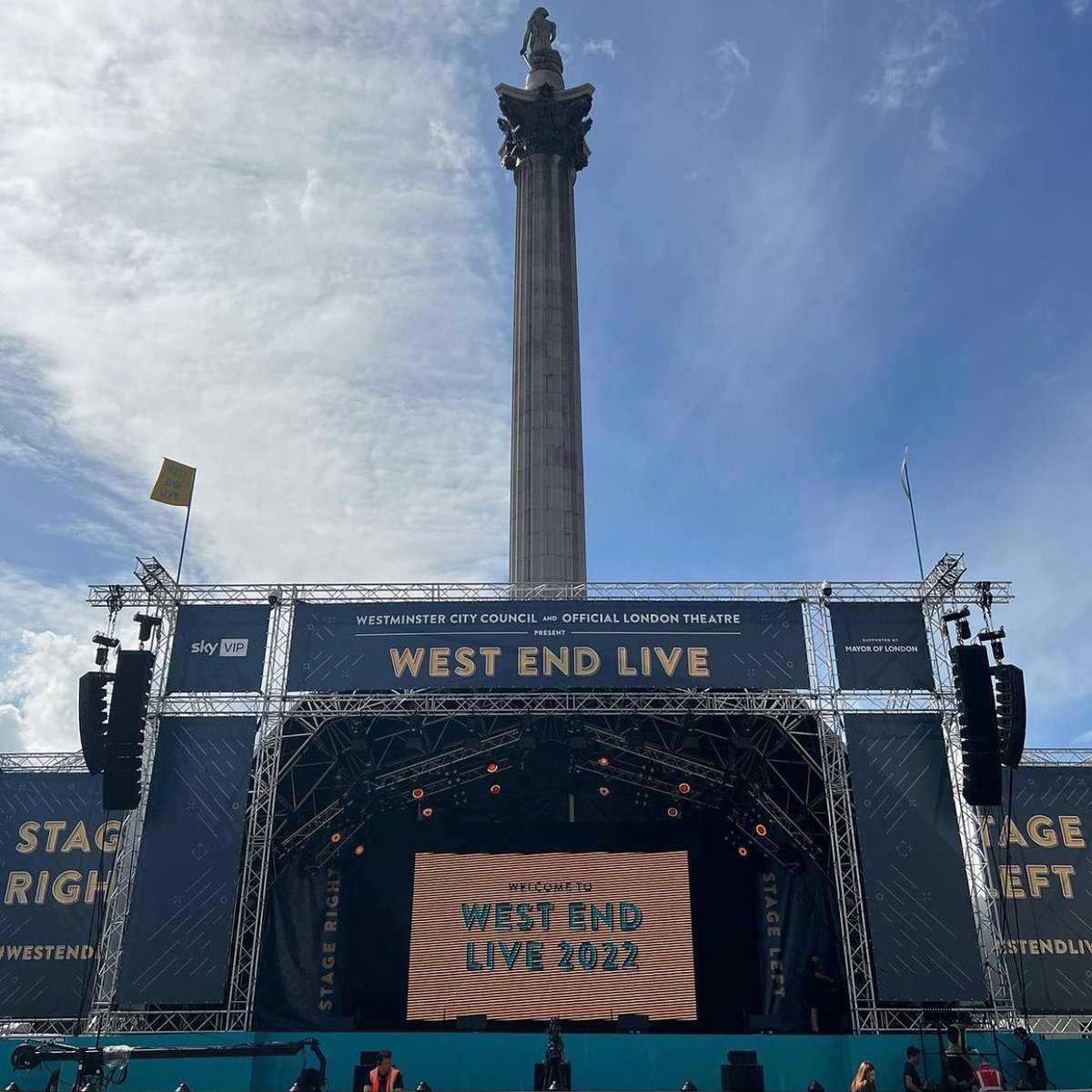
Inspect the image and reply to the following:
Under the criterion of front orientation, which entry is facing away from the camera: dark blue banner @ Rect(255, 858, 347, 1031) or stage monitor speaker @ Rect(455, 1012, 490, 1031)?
the stage monitor speaker

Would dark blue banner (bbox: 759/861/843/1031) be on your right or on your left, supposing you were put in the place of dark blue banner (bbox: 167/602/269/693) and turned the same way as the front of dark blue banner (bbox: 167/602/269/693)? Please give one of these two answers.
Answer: on your left

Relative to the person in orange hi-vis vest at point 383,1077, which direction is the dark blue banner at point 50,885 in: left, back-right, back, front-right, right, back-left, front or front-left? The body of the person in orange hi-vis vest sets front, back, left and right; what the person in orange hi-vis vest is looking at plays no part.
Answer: back-right

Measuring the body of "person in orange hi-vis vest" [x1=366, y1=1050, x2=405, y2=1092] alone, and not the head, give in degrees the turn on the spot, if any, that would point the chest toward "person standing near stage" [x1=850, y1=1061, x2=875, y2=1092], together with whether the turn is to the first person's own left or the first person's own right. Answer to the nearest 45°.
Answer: approximately 45° to the first person's own left

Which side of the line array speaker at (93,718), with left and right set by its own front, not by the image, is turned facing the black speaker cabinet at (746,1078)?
left

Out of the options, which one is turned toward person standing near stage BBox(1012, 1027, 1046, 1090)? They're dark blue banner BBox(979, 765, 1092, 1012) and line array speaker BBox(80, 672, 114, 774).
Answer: the dark blue banner

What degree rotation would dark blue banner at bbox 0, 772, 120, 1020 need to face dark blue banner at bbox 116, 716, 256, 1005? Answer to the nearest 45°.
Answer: approximately 45° to its left

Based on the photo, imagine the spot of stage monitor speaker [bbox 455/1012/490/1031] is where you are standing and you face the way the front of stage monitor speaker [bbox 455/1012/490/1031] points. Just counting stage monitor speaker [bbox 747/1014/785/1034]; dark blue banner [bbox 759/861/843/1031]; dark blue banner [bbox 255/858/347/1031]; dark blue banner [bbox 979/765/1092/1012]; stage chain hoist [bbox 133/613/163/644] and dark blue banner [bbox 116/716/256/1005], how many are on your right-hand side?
3

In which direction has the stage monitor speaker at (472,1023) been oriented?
away from the camera

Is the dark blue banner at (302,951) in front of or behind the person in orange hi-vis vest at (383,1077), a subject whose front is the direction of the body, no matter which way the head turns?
behind
